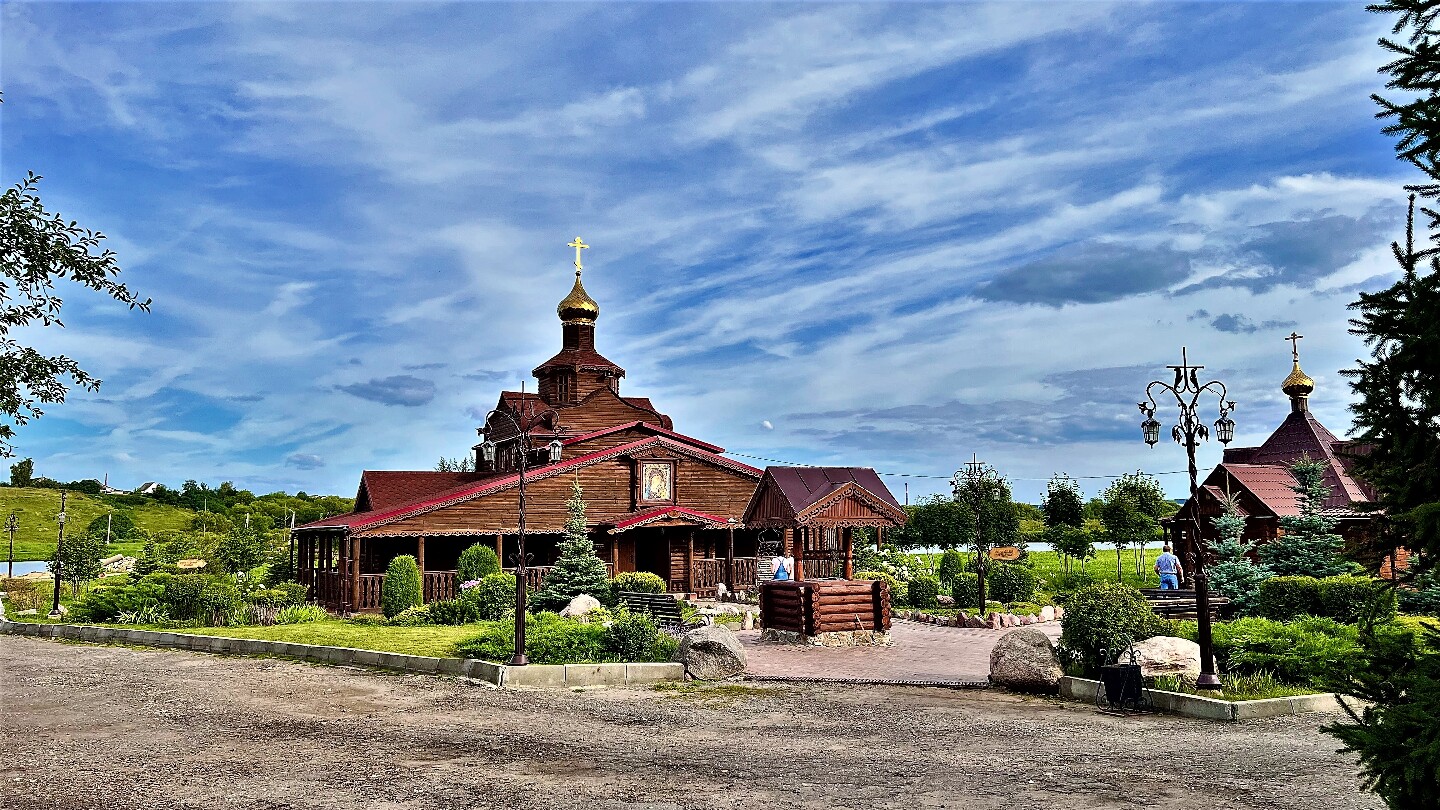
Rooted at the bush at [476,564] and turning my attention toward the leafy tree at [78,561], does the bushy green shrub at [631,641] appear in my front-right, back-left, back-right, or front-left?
back-left

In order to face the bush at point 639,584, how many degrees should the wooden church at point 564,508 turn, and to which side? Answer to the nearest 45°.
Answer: approximately 45° to its right

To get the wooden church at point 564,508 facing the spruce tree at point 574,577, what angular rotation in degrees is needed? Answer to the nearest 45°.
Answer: approximately 45° to its right

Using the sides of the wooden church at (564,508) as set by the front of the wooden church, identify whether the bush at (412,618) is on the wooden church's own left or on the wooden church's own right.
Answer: on the wooden church's own right

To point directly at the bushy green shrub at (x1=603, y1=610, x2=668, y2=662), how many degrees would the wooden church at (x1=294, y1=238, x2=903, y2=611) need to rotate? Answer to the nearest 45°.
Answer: approximately 45° to its right

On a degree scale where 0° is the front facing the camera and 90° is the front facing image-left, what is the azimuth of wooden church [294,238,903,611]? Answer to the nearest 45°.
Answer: approximately 315°

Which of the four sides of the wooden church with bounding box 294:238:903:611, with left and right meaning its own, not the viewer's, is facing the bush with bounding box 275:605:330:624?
right

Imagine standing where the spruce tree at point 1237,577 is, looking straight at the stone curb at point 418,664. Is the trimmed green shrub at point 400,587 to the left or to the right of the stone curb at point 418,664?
right

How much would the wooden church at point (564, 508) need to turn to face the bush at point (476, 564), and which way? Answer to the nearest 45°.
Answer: approximately 45° to its right
